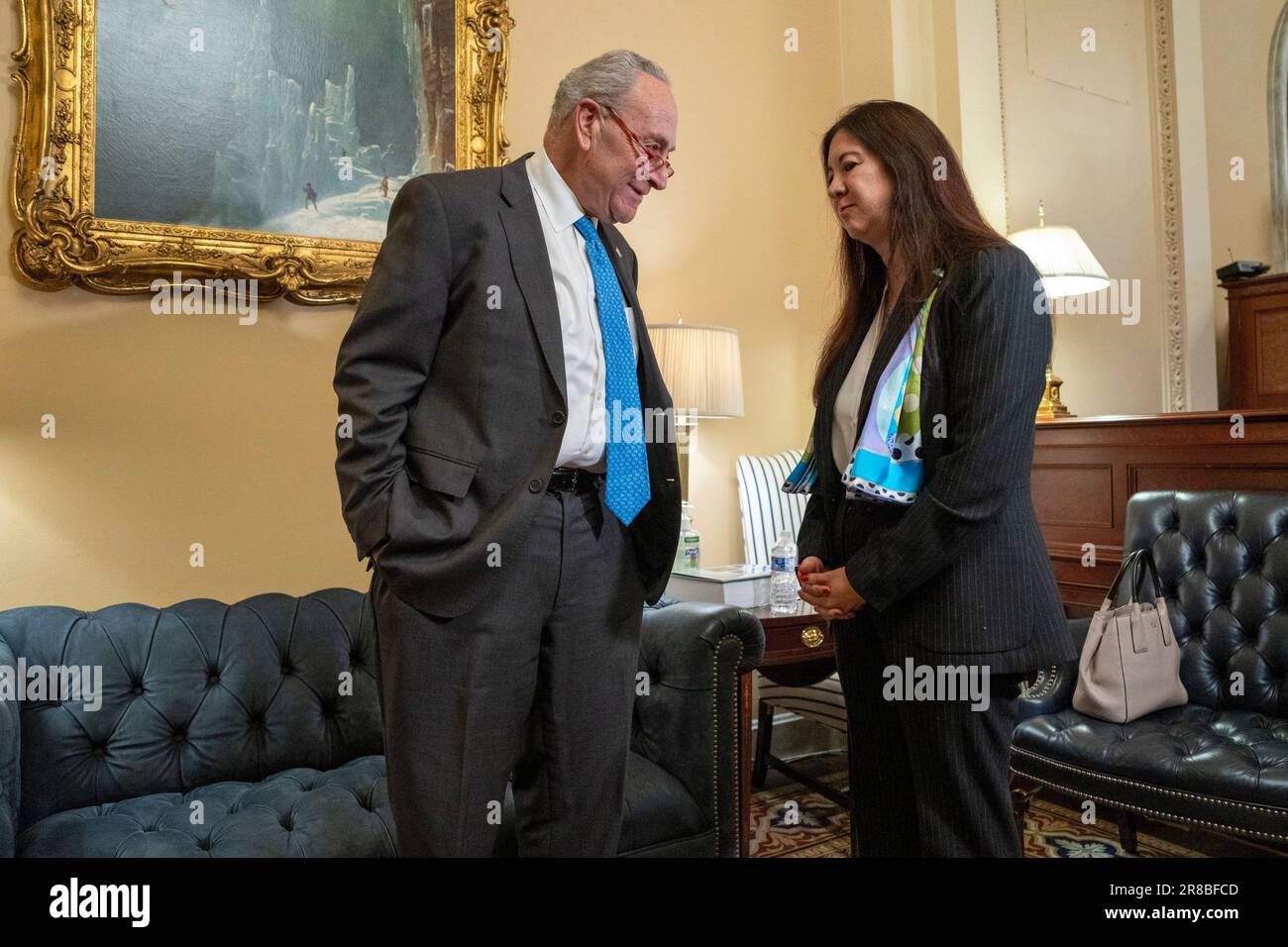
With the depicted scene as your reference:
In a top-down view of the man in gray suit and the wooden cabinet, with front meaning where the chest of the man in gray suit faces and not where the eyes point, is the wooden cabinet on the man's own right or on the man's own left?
on the man's own left

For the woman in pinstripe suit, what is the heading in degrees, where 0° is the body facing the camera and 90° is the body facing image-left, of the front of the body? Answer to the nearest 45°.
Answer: approximately 45°

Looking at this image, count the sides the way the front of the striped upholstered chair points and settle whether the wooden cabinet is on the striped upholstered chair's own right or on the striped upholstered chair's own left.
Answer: on the striped upholstered chair's own left

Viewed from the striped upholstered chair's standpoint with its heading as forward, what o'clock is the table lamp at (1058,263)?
The table lamp is roughly at 10 o'clock from the striped upholstered chair.

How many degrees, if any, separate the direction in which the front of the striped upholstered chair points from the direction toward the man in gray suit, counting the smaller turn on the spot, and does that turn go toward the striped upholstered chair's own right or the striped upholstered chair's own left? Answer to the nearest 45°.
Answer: approximately 45° to the striped upholstered chair's own right

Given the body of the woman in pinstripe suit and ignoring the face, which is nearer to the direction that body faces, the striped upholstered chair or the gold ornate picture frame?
the gold ornate picture frame

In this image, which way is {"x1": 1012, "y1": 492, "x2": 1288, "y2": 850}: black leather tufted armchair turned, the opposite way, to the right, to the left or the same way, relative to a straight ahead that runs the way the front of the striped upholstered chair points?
to the right

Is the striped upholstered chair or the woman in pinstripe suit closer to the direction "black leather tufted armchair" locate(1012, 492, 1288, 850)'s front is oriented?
the woman in pinstripe suit

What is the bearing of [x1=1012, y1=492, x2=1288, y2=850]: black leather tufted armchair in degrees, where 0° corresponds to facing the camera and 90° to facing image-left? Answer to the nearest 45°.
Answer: approximately 45°

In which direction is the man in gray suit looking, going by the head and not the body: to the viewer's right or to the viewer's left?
to the viewer's right

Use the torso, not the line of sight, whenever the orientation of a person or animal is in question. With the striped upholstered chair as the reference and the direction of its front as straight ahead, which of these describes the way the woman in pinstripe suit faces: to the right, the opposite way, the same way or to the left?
to the right
